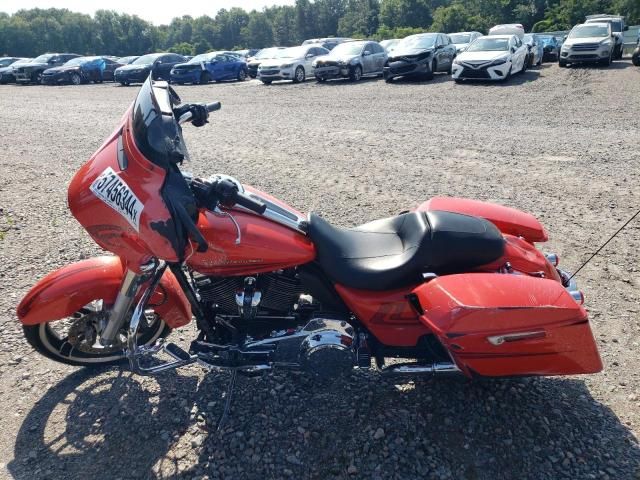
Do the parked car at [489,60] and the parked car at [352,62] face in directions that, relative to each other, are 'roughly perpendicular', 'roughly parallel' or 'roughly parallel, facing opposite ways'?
roughly parallel

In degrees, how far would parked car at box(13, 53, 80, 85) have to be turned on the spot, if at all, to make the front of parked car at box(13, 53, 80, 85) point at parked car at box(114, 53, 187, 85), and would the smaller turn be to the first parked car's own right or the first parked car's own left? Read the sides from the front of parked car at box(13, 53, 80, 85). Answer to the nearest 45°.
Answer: approximately 90° to the first parked car's own left

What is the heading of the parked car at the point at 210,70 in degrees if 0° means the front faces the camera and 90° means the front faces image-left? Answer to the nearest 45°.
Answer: approximately 45°

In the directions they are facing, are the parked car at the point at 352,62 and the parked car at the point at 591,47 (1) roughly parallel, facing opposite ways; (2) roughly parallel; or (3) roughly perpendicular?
roughly parallel

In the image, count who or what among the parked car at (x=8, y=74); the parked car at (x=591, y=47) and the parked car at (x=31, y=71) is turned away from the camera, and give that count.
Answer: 0

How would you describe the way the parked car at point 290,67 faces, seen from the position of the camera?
facing the viewer and to the left of the viewer

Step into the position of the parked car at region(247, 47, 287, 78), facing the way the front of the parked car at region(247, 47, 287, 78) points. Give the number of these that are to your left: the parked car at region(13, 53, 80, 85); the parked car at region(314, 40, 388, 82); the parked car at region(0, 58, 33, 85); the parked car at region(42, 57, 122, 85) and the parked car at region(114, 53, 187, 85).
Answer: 1

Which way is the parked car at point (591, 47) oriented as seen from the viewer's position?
toward the camera

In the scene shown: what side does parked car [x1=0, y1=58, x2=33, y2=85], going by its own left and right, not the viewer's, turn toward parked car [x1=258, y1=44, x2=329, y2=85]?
left

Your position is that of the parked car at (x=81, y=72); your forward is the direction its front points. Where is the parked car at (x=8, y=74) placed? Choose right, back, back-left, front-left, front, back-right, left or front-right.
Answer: right

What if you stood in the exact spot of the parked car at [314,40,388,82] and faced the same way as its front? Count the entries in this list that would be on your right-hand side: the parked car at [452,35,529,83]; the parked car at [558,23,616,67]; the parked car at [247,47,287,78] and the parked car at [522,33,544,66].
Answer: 1

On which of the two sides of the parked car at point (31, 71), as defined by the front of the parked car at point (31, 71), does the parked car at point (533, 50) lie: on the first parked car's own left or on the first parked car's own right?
on the first parked car's own left

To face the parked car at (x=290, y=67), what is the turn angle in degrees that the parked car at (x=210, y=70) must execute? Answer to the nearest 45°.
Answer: approximately 90° to its left

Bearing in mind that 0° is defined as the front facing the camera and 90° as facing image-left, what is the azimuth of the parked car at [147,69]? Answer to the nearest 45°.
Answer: approximately 45°

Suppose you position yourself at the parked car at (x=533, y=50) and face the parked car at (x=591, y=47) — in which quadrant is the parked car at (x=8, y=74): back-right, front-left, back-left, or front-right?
back-right
